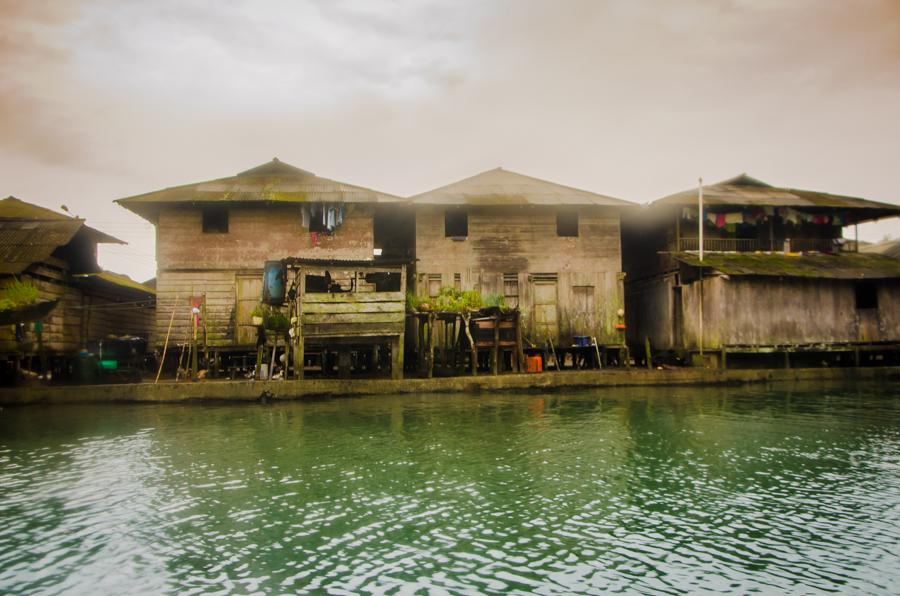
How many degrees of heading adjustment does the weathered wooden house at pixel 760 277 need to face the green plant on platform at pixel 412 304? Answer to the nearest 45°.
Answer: approximately 45° to its right

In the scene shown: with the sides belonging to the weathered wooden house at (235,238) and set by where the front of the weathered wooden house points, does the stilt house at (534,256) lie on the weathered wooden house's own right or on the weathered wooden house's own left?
on the weathered wooden house's own left

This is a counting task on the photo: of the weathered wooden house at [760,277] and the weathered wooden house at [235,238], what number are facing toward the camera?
2

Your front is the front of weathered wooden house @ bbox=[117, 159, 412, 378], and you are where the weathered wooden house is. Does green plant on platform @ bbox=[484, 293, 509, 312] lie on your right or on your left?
on your left

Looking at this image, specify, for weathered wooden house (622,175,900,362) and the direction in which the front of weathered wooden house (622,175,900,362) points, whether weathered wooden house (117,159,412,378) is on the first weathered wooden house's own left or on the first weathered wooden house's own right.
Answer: on the first weathered wooden house's own right

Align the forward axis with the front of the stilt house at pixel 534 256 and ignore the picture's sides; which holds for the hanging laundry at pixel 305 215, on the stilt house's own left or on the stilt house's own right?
on the stilt house's own right

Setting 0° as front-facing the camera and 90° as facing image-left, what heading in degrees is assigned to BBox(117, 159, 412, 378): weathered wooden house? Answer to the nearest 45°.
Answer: approximately 0°

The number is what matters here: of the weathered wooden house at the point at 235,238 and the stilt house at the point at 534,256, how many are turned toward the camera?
2
